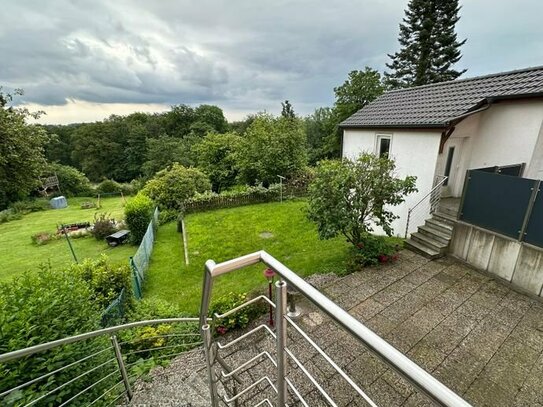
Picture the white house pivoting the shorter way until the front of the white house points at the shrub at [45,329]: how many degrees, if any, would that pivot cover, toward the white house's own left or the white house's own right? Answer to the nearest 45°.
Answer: approximately 45° to the white house's own left

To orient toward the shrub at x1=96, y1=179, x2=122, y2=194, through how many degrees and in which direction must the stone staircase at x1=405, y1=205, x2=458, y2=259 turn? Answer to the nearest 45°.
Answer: approximately 45° to its right

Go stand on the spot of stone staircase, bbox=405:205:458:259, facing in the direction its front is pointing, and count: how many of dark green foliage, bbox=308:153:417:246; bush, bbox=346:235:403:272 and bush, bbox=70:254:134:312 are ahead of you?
3

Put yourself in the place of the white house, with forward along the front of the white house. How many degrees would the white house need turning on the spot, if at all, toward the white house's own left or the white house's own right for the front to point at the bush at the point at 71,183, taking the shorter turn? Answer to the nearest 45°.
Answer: approximately 45° to the white house's own right

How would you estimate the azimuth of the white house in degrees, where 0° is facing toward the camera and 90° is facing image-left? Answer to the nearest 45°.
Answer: approximately 45°

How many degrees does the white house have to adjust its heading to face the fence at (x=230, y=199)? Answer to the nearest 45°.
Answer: approximately 45° to its right

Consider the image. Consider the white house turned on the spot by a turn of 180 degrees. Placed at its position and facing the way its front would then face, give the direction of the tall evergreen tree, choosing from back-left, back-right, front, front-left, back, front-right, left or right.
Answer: front-left

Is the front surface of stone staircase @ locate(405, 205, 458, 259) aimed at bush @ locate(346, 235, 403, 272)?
yes

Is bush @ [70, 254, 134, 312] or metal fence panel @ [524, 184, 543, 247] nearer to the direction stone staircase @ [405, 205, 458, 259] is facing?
the bush

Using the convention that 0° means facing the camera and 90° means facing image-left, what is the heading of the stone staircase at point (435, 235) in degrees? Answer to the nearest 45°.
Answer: approximately 45°

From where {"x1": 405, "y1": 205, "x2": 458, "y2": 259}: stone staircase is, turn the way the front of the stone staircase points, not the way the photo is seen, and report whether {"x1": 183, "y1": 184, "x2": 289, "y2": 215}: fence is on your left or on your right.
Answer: on your right
